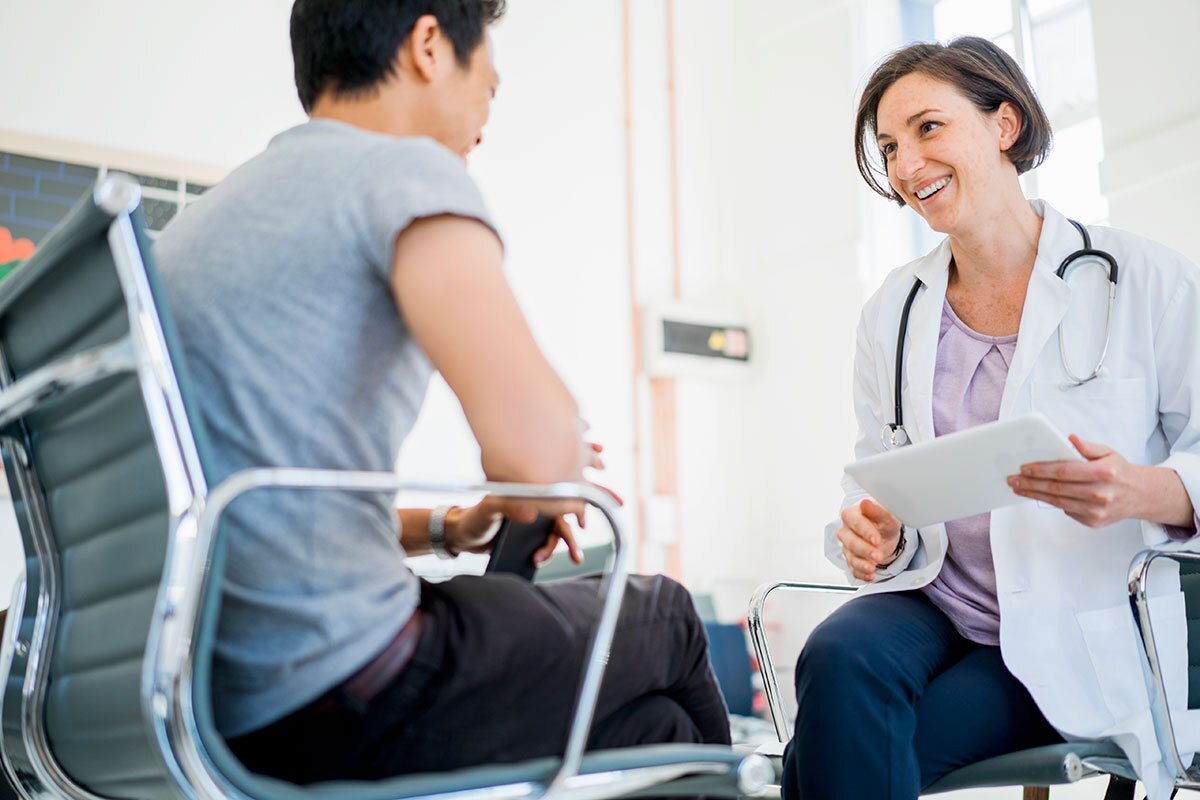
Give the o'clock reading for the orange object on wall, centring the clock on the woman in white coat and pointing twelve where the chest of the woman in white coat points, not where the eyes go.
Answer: The orange object on wall is roughly at 2 o'clock from the woman in white coat.

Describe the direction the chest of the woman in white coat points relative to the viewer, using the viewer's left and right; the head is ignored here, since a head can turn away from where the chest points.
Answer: facing the viewer and to the left of the viewer

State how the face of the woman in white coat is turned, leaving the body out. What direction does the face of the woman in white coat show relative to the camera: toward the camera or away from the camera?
toward the camera

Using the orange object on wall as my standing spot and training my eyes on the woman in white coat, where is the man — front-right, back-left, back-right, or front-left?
front-right

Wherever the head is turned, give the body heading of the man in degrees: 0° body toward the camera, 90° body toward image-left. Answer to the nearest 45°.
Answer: approximately 225°

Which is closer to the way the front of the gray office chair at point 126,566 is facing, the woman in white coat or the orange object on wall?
the woman in white coat

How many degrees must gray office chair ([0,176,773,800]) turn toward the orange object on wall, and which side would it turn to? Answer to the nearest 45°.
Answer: approximately 45° to its left

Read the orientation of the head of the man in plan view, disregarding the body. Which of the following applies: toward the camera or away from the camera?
away from the camera

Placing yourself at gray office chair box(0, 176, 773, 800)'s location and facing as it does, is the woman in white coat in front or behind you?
in front

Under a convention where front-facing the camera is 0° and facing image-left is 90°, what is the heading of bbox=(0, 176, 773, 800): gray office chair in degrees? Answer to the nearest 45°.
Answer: approximately 225°
